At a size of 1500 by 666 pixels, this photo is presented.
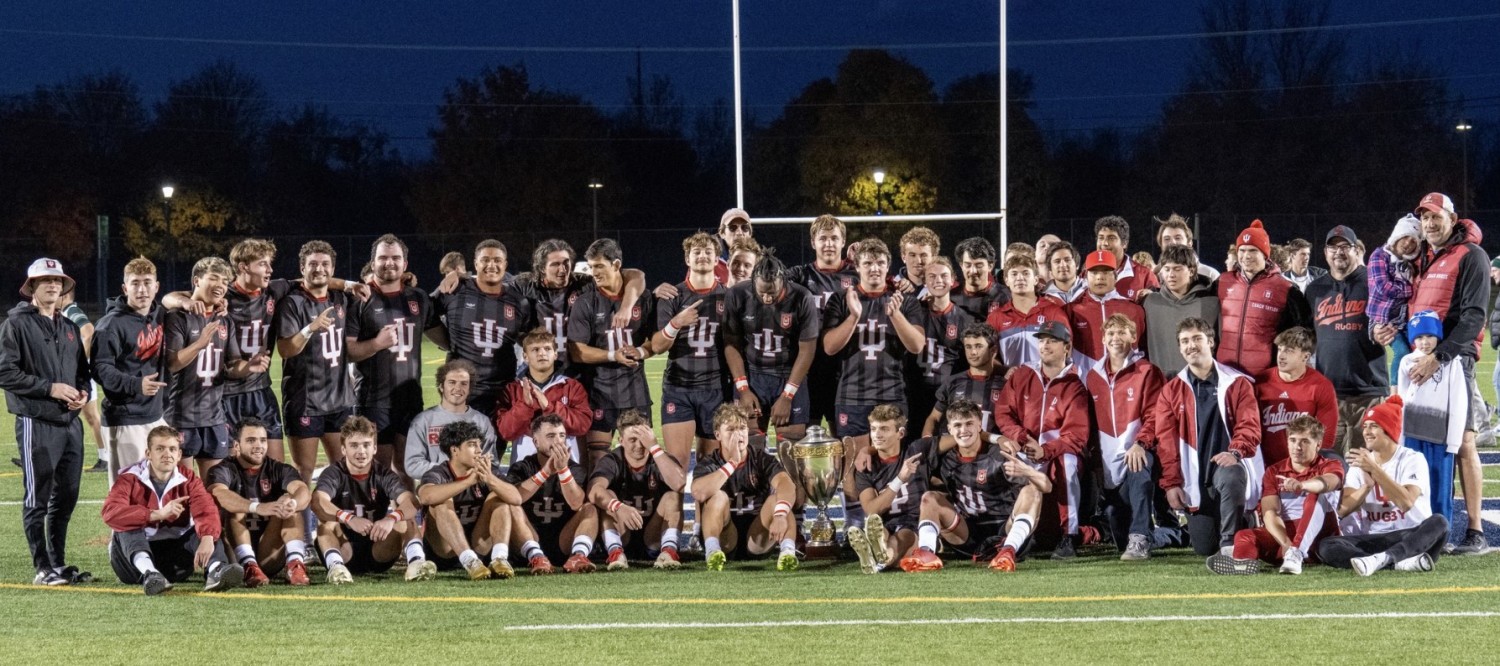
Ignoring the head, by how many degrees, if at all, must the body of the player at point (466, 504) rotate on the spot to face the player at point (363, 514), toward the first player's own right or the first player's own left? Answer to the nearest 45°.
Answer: approximately 135° to the first player's own right

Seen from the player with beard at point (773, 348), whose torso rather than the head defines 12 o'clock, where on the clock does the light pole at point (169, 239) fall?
The light pole is roughly at 5 o'clock from the player with beard.

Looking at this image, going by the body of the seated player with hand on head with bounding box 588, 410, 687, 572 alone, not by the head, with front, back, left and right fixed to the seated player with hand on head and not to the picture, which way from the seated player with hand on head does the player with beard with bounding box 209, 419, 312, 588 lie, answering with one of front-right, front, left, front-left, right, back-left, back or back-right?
right

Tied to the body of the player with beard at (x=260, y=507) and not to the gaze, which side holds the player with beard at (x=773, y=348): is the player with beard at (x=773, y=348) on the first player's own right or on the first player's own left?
on the first player's own left

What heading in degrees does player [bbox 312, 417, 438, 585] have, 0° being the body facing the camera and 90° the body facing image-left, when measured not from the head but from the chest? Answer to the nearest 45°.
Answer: approximately 0°

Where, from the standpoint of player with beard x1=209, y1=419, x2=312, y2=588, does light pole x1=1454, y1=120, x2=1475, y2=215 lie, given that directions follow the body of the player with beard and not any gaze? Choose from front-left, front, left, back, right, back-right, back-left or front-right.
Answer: back-left

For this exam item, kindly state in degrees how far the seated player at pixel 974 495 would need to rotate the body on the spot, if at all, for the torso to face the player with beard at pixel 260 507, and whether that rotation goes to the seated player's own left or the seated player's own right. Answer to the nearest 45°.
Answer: approximately 90° to the seated player's own right

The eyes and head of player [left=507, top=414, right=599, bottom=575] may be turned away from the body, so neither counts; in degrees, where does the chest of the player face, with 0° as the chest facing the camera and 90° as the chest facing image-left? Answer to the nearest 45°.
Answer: approximately 0°

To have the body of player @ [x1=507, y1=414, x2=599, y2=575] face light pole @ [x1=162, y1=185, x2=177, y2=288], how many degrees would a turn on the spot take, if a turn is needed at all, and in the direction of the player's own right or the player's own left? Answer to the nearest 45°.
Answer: approximately 180°
